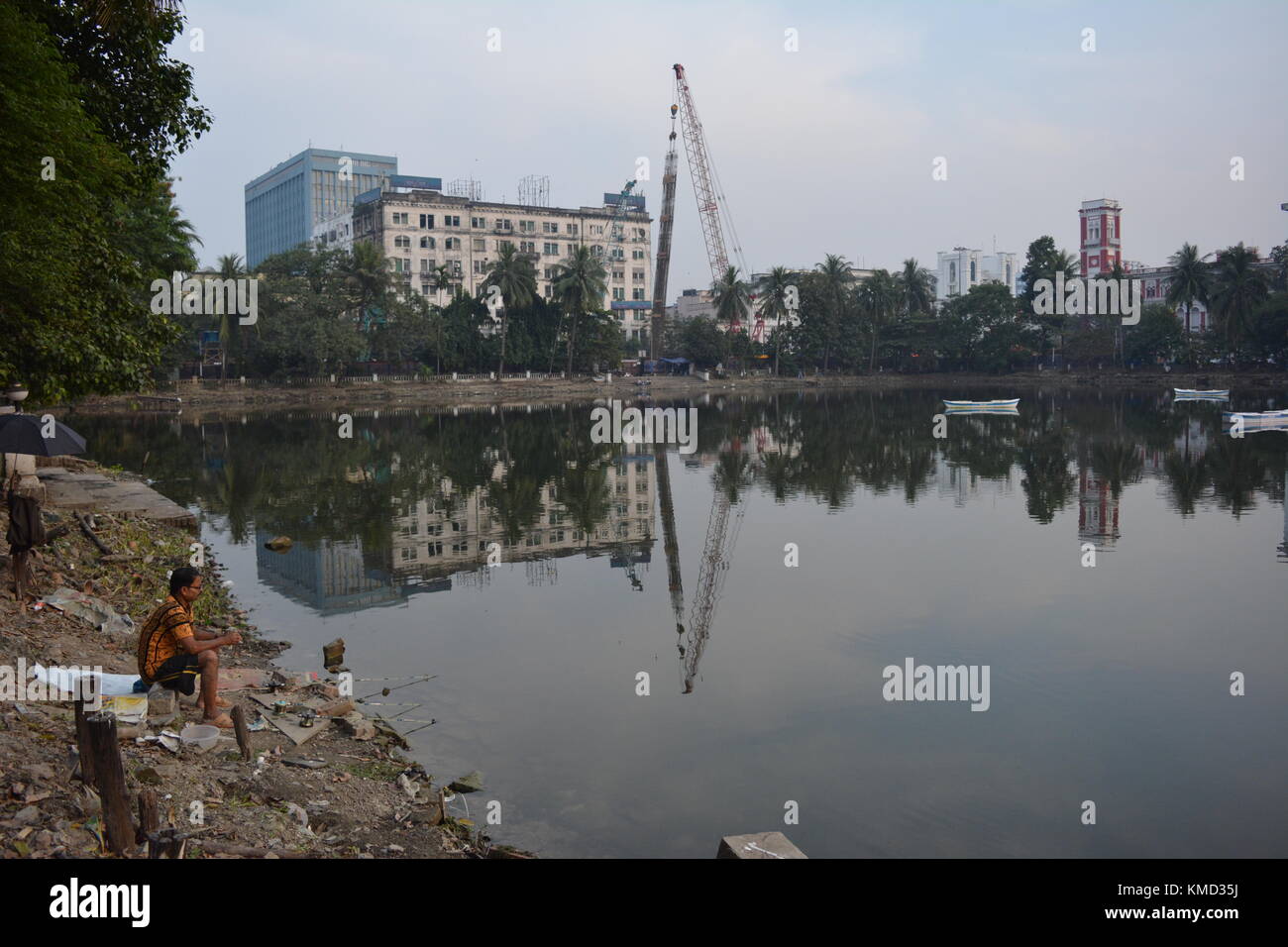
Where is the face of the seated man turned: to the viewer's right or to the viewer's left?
to the viewer's right

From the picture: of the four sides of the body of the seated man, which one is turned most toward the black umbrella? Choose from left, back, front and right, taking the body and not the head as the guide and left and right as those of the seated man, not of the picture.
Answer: left

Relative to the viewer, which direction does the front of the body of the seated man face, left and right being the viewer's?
facing to the right of the viewer

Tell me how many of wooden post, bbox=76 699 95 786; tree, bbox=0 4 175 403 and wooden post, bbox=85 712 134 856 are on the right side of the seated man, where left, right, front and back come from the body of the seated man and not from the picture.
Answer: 2

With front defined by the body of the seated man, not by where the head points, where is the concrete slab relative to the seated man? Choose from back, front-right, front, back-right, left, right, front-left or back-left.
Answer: left

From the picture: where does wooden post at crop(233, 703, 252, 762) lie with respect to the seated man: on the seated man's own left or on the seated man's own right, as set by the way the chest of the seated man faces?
on the seated man's own right

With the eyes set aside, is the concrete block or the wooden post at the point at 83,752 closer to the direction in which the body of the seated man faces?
the concrete block

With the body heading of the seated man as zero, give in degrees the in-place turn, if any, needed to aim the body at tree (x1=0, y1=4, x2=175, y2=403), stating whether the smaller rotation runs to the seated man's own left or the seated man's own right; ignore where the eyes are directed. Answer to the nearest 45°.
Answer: approximately 90° to the seated man's own left

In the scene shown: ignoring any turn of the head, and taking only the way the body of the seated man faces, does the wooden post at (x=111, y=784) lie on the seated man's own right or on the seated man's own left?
on the seated man's own right

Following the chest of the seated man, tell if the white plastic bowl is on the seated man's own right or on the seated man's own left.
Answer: on the seated man's own right

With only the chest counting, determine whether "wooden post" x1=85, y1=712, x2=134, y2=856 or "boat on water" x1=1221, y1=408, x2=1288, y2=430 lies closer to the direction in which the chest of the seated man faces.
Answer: the boat on water
